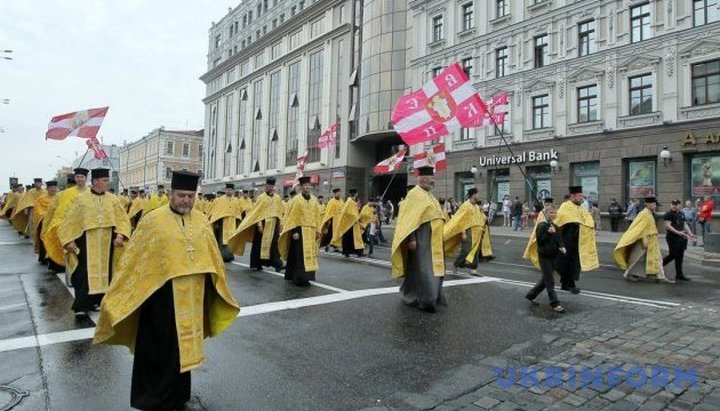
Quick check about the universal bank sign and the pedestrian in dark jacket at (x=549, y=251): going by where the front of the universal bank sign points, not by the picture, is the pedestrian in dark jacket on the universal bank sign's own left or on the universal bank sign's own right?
on the universal bank sign's own left

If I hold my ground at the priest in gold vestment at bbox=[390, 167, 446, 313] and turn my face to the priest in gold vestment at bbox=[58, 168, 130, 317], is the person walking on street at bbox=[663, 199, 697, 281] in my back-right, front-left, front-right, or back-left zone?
back-right

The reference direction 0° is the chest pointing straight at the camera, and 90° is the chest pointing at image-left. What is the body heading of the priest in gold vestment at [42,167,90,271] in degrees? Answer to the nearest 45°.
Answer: approximately 315°

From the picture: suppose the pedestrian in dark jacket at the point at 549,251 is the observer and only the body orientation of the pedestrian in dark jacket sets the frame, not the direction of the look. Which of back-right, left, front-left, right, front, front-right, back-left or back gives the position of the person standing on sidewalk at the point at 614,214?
back-left

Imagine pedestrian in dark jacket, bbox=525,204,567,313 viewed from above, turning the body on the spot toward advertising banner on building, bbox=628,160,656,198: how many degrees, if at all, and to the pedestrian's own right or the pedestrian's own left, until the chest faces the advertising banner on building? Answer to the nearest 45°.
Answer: approximately 135° to the pedestrian's own left
